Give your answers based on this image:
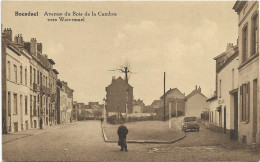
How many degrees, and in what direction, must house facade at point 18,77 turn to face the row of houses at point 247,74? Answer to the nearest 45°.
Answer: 0° — it already faces it

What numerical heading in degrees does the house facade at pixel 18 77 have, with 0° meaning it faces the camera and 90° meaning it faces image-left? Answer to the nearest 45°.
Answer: approximately 315°

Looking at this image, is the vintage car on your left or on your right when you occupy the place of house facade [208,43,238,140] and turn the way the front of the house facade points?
on your right

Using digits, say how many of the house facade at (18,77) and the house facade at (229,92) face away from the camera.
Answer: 0

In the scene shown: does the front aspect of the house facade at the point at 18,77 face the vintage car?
no

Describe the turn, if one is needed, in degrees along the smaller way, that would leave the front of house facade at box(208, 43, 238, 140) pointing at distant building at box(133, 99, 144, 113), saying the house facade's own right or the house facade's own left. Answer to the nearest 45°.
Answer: approximately 45° to the house facade's own right

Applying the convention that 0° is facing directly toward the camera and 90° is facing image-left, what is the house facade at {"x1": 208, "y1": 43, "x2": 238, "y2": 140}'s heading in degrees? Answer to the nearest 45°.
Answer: approximately 45°

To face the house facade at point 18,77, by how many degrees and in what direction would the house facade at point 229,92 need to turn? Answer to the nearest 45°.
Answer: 0° — it already faces it
